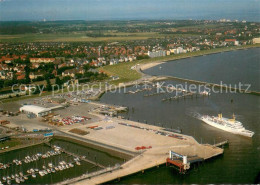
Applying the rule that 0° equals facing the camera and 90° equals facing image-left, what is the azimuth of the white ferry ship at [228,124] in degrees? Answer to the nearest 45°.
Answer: approximately 315°

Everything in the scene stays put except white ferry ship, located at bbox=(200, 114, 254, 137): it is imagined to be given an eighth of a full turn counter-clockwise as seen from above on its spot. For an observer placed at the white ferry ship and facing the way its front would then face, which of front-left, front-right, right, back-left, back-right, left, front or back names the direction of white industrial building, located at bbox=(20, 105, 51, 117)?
back
